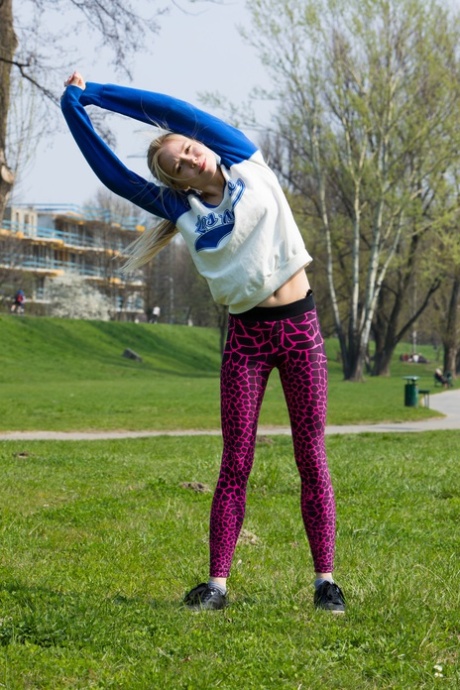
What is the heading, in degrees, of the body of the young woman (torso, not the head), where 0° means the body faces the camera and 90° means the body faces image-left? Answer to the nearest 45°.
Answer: approximately 0°
